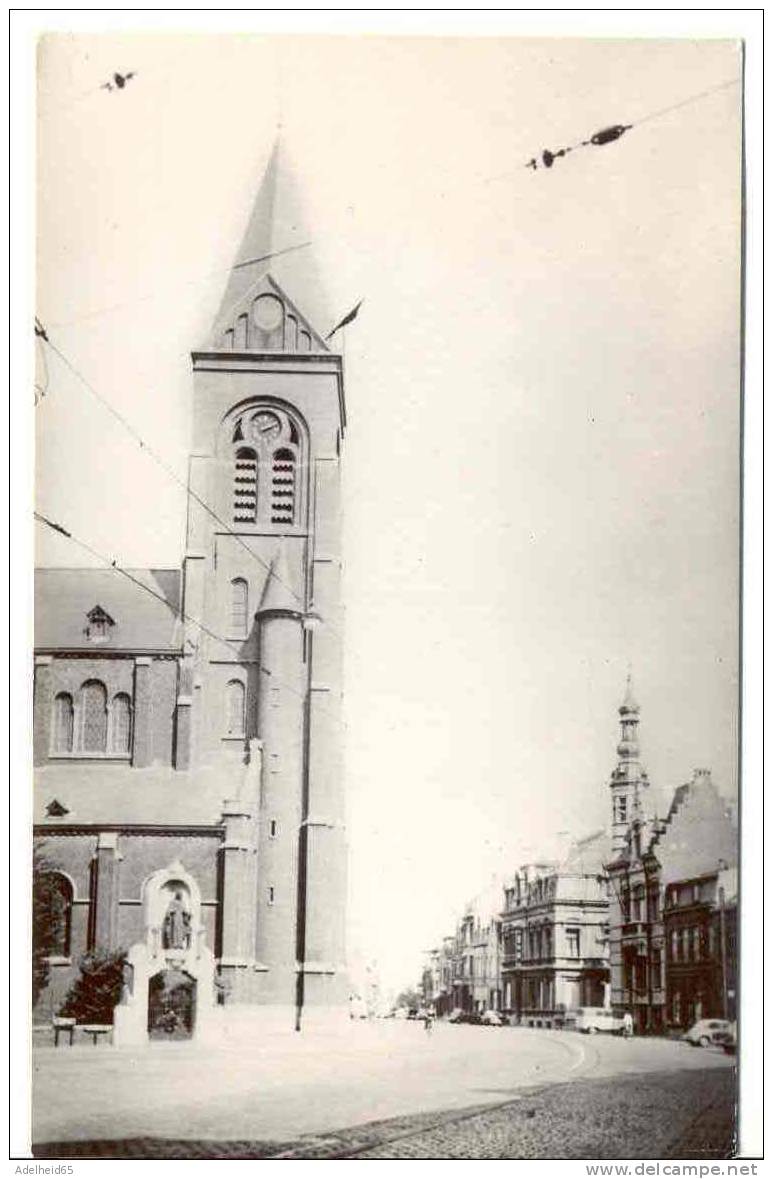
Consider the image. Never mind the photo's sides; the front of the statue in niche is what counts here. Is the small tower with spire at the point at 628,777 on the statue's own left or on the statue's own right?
on the statue's own left

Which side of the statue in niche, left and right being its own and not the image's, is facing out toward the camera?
front

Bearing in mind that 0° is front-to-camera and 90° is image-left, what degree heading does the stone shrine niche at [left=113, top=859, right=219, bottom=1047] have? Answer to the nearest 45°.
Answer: approximately 0°

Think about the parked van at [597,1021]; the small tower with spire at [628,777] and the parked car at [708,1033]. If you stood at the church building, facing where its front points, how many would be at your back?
0

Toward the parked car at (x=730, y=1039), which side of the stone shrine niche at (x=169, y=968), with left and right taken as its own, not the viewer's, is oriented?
left

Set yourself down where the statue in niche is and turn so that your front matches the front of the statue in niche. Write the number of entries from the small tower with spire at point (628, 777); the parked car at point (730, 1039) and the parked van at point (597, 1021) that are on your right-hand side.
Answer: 0

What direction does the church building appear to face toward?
to the viewer's right

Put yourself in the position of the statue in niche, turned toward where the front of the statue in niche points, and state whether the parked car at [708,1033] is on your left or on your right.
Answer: on your left

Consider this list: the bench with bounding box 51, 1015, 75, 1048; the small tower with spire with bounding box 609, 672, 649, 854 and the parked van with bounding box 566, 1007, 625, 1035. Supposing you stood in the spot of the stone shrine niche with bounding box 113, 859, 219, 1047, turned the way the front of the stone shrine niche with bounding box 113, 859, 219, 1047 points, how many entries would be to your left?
2

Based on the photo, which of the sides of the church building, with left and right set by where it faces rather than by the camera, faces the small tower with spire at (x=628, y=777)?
front
